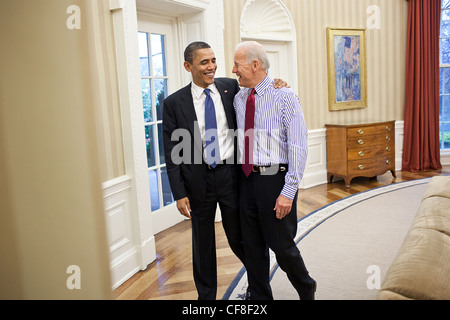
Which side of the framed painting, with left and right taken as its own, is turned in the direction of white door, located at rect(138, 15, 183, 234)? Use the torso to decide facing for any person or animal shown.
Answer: right

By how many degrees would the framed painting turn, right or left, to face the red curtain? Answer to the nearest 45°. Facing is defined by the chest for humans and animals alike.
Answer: approximately 90° to its left

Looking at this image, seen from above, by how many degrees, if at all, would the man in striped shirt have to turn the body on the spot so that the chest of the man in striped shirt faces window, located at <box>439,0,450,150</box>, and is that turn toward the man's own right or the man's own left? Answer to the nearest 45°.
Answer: approximately 180°

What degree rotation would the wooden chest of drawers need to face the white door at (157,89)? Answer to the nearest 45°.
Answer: approximately 90° to its right

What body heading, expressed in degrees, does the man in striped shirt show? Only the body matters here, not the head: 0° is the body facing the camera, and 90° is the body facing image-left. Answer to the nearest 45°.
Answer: approximately 45°

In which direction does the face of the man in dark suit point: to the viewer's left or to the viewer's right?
to the viewer's right

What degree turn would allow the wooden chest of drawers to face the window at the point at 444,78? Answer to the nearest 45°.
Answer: approximately 90° to its left

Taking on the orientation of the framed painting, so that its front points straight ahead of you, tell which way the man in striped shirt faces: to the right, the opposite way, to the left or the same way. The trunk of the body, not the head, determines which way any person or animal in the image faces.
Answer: to the right

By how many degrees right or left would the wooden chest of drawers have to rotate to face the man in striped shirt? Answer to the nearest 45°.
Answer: approximately 45° to its right

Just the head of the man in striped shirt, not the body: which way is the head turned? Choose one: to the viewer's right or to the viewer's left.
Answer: to the viewer's left

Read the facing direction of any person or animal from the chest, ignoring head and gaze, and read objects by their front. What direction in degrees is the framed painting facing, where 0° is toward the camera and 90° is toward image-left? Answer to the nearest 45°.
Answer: approximately 315°
